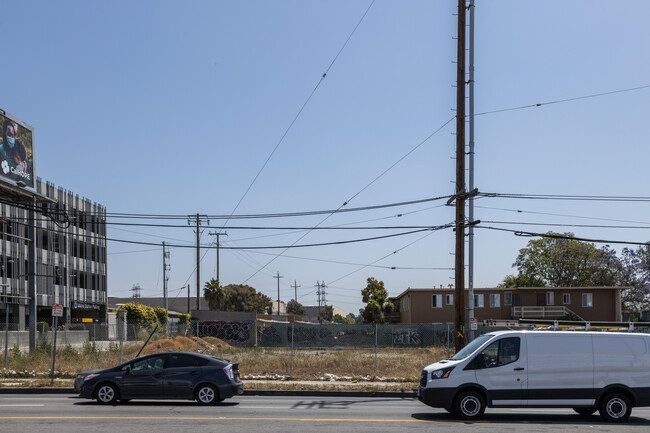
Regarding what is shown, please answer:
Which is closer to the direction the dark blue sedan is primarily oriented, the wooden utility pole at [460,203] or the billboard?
the billboard

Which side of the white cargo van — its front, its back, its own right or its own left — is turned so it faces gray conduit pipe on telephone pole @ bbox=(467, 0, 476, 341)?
right

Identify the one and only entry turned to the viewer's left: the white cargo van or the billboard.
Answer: the white cargo van

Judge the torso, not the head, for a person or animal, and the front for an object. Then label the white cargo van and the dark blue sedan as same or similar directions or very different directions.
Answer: same or similar directions

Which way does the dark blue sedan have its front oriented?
to the viewer's left

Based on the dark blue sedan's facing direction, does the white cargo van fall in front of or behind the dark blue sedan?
behind

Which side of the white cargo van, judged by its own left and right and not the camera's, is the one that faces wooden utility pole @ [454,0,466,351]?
right

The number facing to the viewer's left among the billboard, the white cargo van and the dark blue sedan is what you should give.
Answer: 2

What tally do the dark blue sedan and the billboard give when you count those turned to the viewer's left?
1

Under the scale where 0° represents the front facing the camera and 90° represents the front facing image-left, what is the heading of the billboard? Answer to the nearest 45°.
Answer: approximately 315°

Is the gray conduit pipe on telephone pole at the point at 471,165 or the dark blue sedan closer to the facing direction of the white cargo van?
the dark blue sedan

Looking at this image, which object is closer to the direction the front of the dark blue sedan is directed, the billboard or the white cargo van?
the billboard

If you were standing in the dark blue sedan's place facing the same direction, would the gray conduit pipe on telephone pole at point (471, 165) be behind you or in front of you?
behind

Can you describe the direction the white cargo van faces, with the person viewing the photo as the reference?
facing to the left of the viewer
